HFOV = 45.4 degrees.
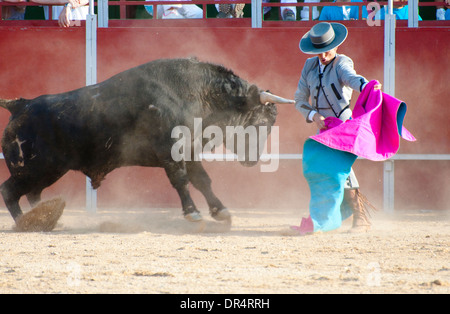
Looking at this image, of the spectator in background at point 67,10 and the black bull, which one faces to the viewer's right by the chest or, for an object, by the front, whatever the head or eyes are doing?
the black bull

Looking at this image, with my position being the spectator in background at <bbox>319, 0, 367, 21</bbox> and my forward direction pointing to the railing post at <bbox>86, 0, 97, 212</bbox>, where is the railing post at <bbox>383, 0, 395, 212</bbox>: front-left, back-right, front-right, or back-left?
back-left

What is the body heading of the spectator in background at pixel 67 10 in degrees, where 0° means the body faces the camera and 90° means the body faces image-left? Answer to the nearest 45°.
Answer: approximately 0°

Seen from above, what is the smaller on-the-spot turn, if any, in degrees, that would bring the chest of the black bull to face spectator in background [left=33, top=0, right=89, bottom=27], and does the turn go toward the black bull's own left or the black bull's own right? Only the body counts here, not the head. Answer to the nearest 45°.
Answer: approximately 90° to the black bull's own left

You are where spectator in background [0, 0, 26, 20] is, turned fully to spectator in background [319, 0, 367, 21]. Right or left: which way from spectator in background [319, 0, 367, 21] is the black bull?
right

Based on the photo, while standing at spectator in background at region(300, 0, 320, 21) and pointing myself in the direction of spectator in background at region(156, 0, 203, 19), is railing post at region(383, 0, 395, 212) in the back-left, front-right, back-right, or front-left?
back-left

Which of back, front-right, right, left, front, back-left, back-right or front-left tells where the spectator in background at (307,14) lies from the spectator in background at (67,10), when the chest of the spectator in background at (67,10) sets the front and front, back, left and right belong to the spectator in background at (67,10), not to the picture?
left

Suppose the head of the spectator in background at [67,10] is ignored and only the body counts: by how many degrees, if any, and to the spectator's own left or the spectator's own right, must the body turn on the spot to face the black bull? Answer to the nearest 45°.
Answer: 0° — they already face it

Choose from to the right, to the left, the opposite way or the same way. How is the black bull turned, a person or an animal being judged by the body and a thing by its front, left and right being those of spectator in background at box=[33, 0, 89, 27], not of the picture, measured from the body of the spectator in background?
to the left

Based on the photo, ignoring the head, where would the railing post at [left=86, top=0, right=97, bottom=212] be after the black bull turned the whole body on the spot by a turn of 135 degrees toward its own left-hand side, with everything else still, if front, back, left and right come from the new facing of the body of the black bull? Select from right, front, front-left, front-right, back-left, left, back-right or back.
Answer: front-right

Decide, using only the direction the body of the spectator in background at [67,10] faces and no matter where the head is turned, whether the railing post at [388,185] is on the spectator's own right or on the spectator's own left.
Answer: on the spectator's own left

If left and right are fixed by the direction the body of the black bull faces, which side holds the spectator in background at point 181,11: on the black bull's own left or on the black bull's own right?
on the black bull's own left

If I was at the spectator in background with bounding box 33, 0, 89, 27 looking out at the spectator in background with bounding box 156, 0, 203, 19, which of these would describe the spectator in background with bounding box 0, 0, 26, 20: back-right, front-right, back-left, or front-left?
back-left

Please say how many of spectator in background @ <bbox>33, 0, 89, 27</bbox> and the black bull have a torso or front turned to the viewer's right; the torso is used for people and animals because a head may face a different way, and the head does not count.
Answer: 1

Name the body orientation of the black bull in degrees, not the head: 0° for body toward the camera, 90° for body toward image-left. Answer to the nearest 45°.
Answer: approximately 270°
